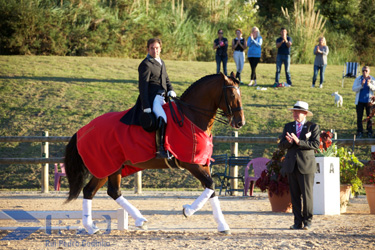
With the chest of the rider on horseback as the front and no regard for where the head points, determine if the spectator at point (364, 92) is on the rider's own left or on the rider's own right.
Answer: on the rider's own left

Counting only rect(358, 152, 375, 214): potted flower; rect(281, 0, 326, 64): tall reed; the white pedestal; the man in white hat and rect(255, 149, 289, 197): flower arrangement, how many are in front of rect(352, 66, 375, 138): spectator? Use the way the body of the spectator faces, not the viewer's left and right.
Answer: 4

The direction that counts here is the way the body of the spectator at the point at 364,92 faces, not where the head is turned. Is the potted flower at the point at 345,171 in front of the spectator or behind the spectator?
in front

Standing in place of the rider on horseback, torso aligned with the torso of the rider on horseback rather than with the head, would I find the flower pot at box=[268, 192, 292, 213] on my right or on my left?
on my left

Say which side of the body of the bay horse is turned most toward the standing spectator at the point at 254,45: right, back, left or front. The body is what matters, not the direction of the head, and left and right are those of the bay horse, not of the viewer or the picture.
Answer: left

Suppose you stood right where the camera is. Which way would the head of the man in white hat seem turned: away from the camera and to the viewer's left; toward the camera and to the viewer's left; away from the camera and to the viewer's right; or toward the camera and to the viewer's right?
toward the camera and to the viewer's left

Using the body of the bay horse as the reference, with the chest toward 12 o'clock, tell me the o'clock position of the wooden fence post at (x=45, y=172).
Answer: The wooden fence post is roughly at 8 o'clock from the bay horse.

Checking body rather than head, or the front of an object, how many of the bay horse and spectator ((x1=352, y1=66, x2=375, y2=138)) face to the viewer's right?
1

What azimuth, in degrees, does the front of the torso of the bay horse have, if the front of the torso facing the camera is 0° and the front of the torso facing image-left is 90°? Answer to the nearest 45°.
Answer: approximately 270°
